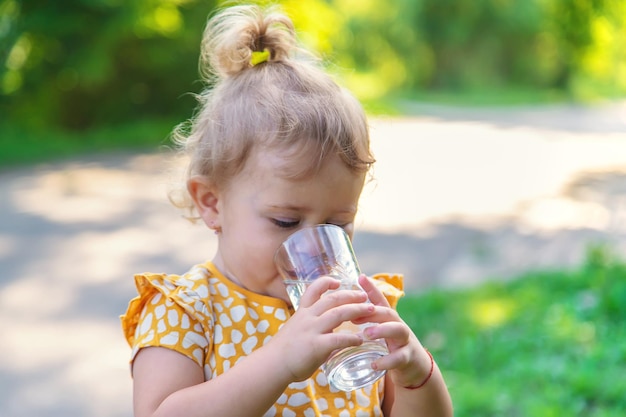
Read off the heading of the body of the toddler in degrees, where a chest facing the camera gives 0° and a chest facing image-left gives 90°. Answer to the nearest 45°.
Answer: approximately 315°
